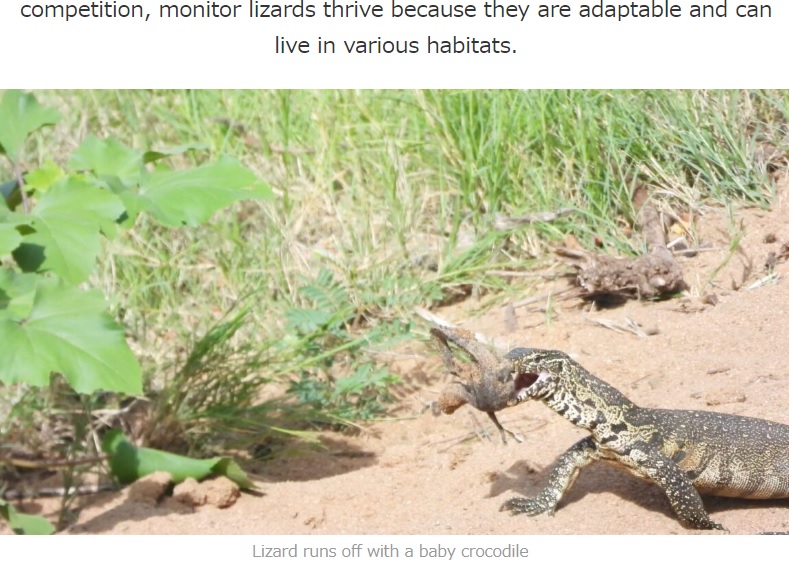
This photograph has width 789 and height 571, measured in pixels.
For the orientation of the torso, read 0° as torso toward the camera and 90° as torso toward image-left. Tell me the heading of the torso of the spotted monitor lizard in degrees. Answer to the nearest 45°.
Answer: approximately 90°

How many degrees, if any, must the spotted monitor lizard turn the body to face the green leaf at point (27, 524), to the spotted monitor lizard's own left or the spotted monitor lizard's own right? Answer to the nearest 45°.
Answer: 0° — it already faces it

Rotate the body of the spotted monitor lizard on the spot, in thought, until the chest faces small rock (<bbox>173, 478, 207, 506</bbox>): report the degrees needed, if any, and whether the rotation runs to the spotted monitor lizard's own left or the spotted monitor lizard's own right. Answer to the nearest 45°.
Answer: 0° — it already faces it

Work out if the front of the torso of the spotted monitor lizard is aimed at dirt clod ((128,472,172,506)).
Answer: yes

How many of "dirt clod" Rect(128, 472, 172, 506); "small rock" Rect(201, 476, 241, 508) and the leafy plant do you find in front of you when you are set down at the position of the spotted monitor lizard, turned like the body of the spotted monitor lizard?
3

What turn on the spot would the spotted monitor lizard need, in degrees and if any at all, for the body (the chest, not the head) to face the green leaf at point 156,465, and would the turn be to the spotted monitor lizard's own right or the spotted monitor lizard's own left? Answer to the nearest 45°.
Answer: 0° — it already faces it
